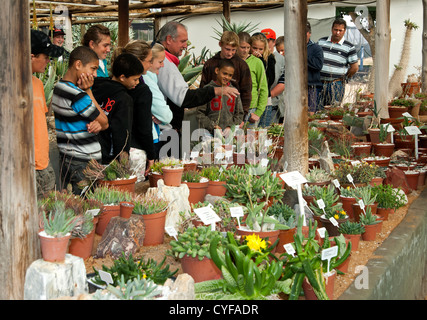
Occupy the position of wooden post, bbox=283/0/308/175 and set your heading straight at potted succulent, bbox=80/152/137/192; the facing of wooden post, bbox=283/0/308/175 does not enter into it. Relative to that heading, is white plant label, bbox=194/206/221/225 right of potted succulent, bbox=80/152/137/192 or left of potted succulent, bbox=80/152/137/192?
left

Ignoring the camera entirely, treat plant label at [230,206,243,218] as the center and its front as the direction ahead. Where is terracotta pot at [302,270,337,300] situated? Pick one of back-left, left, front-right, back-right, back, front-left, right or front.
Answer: front-left

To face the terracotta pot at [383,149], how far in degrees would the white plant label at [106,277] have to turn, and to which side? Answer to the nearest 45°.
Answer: approximately 135° to its left

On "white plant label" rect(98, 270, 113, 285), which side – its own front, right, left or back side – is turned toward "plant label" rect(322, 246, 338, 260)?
left

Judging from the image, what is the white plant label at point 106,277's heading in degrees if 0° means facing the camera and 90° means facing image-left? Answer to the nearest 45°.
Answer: approximately 0°

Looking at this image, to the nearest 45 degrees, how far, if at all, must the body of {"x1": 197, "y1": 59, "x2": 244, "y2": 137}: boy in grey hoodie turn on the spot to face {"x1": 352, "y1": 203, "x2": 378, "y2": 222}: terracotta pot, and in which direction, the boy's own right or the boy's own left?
approximately 45° to the boy's own left

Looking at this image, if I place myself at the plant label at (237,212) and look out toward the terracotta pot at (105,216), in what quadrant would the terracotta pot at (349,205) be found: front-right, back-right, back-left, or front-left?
back-right

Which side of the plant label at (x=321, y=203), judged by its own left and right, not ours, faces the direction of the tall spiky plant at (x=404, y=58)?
back
